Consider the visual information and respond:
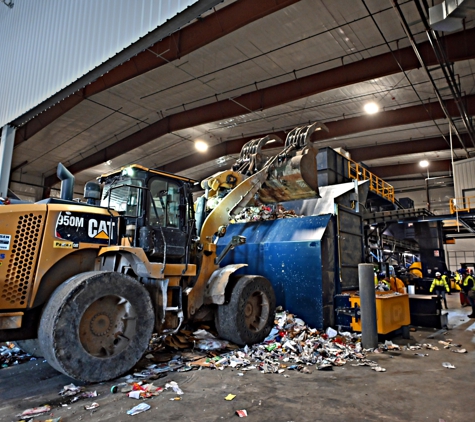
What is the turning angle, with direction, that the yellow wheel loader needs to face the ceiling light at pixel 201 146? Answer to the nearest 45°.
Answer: approximately 45° to its left

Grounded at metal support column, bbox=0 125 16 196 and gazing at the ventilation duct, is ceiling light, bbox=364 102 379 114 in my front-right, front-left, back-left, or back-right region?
front-left

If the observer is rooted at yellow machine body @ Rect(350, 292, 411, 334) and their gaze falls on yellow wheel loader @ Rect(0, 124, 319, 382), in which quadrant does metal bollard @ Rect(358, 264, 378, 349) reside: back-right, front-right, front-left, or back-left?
front-left

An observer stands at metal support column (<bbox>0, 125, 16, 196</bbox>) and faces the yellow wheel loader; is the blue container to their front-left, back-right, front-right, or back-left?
front-left

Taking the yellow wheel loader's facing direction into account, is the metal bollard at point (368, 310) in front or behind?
in front

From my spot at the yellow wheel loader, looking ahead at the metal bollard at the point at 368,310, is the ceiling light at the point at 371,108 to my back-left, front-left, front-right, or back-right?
front-left

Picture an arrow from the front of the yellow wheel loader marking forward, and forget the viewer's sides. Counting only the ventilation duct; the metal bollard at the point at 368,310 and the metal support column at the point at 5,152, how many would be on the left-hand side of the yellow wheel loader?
1

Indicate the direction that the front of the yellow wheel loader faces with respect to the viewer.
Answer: facing away from the viewer and to the right of the viewer

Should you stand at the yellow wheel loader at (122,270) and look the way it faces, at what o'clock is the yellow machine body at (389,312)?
The yellow machine body is roughly at 1 o'clock from the yellow wheel loader.

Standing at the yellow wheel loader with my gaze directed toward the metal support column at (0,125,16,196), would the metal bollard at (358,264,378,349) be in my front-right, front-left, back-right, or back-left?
back-right

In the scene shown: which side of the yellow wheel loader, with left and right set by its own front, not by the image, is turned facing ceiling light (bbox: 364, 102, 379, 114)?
front

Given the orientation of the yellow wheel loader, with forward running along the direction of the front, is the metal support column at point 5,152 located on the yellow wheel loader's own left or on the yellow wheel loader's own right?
on the yellow wheel loader's own left

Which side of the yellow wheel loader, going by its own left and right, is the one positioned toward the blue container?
front

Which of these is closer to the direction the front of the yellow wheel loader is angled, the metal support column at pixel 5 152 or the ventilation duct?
the ventilation duct
